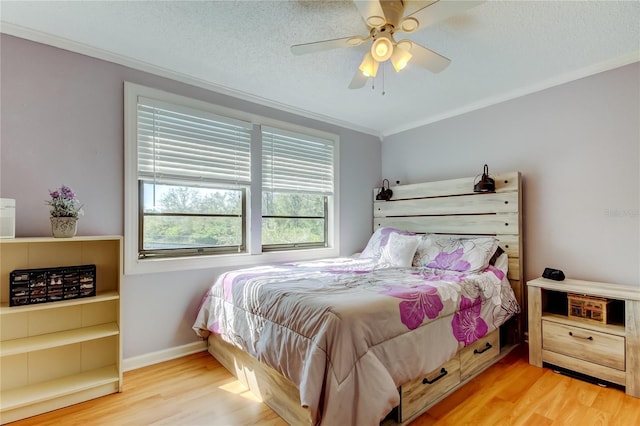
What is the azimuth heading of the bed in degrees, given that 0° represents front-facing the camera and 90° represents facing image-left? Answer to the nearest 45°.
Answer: approximately 45°

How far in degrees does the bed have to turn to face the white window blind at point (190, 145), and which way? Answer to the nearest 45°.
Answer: approximately 45° to its right

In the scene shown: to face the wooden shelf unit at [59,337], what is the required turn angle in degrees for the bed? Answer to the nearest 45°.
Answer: approximately 45° to its right

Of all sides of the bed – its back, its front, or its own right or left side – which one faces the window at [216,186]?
right

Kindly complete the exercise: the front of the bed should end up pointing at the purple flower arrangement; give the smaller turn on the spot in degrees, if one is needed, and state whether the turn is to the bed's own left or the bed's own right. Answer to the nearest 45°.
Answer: approximately 45° to the bed's own right

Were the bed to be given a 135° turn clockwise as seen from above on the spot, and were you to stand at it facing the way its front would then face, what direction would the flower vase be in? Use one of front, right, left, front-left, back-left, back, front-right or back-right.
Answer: left
